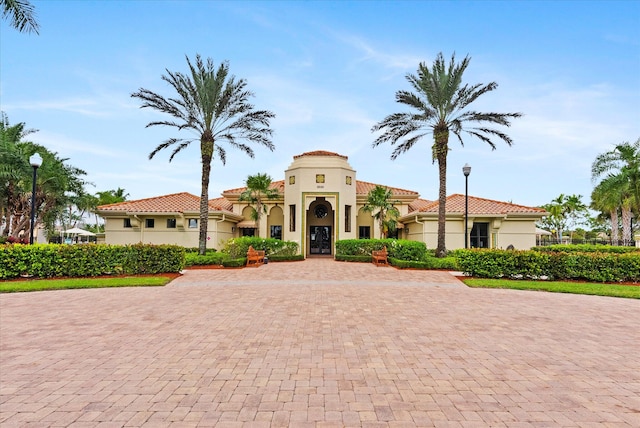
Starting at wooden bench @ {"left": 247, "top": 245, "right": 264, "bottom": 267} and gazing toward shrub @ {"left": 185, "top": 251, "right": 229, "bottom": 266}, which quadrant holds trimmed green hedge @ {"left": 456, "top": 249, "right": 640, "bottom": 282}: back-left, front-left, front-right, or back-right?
back-left

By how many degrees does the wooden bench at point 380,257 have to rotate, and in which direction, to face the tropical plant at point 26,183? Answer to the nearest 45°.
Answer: approximately 45° to its right

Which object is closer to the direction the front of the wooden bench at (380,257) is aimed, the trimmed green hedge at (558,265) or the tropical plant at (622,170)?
the trimmed green hedge

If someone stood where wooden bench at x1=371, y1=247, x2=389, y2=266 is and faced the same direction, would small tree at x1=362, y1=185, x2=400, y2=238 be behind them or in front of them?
behind

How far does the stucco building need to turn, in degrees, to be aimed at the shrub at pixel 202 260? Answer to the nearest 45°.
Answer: approximately 45° to its right

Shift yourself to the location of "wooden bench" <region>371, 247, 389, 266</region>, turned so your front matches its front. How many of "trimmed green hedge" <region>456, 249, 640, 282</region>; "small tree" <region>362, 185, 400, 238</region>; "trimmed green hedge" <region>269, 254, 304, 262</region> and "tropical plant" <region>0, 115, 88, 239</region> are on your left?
1

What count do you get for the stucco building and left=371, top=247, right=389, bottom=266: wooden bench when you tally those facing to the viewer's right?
0

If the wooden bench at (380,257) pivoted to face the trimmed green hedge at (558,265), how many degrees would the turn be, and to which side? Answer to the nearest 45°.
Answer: approximately 90° to its left

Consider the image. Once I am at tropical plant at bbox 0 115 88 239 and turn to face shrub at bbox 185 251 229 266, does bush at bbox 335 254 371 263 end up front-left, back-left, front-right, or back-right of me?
front-left

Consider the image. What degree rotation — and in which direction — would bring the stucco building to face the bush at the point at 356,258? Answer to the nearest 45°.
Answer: approximately 45° to its left

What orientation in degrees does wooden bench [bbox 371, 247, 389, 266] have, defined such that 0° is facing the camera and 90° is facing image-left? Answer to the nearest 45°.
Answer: approximately 45°

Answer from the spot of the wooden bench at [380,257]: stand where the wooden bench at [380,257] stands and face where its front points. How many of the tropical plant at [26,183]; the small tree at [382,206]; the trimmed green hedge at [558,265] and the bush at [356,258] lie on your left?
1

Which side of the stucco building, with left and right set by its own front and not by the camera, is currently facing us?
front

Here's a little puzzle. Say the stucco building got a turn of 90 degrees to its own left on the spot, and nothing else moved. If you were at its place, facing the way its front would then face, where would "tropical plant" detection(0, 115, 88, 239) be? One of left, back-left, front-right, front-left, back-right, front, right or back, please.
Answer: back
